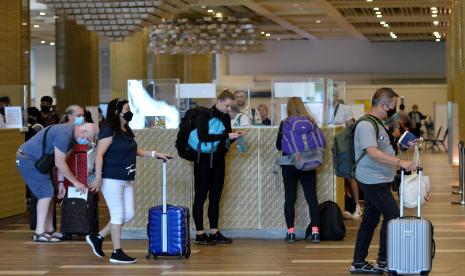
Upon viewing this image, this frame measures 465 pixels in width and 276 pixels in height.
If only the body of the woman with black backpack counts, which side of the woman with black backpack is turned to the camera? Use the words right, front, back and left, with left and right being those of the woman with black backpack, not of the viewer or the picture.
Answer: right

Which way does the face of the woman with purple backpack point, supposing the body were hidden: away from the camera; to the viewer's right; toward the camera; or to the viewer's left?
away from the camera

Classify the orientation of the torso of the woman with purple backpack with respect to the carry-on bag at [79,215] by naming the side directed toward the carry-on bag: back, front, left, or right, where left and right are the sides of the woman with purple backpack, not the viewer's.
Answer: left

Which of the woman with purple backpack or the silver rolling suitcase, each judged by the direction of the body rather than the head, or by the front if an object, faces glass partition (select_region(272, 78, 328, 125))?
the woman with purple backpack

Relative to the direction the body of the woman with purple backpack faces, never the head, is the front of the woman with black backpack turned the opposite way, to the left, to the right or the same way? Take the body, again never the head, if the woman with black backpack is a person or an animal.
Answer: to the right

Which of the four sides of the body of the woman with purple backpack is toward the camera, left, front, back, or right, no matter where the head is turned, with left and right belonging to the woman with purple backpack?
back

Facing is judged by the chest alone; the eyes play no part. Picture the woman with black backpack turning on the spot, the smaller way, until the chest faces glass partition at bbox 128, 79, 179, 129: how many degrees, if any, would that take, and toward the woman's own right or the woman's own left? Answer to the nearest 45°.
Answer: approximately 135° to the woman's own left
